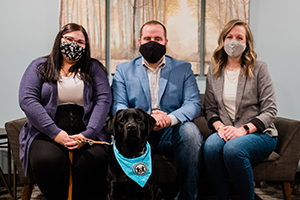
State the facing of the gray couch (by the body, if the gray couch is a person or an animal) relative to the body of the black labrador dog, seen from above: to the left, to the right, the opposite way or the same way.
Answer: the same way

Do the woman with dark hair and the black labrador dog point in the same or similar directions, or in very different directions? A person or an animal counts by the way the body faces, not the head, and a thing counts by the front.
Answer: same or similar directions

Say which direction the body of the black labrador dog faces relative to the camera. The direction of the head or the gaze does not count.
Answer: toward the camera

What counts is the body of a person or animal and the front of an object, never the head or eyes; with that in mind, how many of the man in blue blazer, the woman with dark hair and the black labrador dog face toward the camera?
3

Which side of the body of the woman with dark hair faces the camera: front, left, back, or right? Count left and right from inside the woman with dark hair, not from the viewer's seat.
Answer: front

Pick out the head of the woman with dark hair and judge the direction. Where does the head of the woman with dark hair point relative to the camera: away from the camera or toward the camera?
toward the camera

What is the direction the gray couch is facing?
toward the camera

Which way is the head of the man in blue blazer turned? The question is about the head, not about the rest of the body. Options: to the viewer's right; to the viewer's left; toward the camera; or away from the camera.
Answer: toward the camera

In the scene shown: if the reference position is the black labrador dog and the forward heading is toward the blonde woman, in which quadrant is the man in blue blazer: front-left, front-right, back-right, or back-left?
front-left

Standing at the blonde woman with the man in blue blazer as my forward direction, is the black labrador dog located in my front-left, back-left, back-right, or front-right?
front-left
